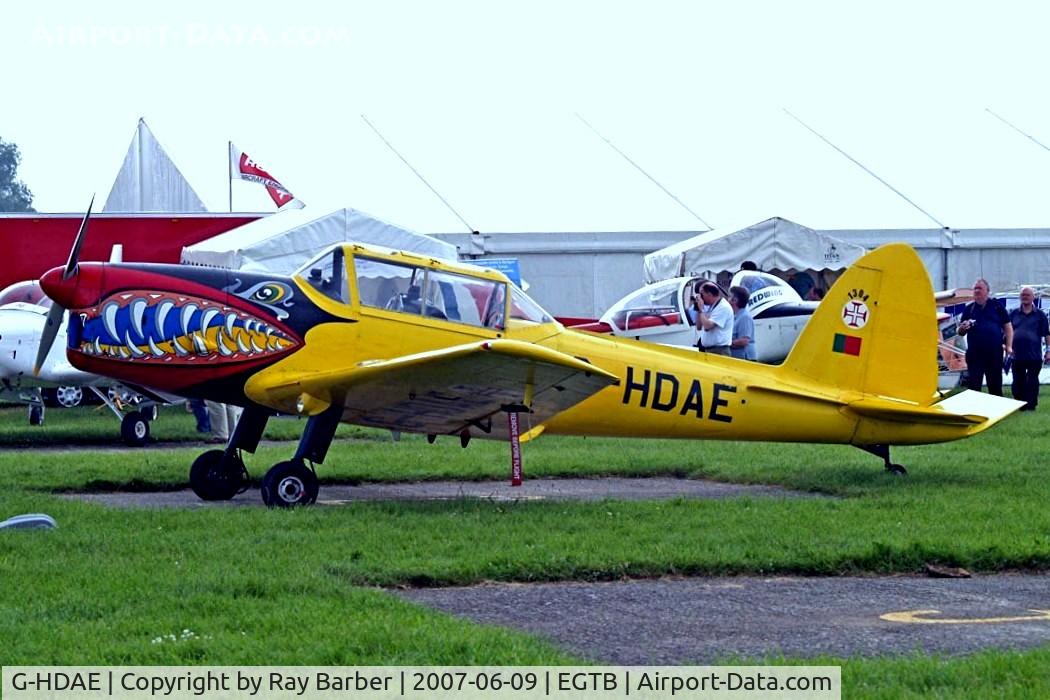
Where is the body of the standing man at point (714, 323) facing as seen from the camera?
to the viewer's left

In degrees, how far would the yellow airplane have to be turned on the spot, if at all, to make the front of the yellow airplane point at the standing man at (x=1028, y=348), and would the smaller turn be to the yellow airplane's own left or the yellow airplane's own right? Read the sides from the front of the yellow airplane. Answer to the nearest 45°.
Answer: approximately 135° to the yellow airplane's own right

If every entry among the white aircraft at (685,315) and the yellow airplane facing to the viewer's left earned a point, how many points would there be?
2

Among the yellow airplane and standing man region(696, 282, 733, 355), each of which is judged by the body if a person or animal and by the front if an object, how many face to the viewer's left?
2

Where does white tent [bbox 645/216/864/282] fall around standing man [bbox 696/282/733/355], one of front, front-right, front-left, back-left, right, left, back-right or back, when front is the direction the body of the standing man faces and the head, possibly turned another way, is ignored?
right

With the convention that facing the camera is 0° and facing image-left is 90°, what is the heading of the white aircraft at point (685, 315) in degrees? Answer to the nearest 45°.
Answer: approximately 90°

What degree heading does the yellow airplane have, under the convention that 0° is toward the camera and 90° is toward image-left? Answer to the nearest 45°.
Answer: approximately 90°

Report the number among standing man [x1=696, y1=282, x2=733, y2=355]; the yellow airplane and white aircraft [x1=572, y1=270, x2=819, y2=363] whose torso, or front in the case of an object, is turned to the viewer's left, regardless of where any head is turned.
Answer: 3

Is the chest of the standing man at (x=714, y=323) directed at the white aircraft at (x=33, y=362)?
yes

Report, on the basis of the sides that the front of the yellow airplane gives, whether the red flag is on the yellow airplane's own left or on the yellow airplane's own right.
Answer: on the yellow airplane's own right

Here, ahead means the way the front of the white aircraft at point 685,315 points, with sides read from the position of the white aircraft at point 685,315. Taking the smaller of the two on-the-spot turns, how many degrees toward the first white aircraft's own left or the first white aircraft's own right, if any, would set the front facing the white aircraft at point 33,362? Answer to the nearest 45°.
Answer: approximately 45° to the first white aircraft's own left

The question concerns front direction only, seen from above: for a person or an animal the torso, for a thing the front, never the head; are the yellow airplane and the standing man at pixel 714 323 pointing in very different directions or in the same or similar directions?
same or similar directions

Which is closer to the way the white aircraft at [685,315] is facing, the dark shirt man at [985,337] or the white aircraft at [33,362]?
the white aircraft
